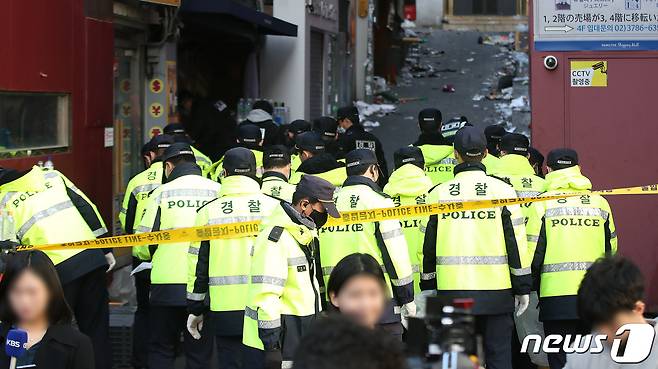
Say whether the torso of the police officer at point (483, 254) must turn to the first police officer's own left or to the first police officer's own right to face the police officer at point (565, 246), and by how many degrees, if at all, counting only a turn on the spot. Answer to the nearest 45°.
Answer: approximately 45° to the first police officer's own right

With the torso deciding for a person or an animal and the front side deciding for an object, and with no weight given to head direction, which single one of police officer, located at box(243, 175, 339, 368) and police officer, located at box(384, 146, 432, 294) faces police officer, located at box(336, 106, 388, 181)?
police officer, located at box(384, 146, 432, 294)

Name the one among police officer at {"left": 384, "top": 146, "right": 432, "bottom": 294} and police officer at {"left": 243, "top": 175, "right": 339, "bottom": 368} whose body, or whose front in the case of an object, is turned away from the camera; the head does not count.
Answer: police officer at {"left": 384, "top": 146, "right": 432, "bottom": 294}

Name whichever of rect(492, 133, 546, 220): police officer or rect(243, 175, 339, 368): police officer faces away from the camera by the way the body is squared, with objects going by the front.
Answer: rect(492, 133, 546, 220): police officer

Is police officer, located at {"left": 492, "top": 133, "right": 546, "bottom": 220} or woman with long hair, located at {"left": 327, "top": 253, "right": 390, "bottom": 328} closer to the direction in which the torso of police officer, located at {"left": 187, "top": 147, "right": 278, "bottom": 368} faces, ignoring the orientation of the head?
the police officer

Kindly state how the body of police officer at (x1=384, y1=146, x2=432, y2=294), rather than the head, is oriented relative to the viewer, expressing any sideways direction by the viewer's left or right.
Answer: facing away from the viewer

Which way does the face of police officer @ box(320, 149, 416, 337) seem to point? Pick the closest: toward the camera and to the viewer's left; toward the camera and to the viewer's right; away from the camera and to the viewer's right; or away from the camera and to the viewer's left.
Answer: away from the camera and to the viewer's right

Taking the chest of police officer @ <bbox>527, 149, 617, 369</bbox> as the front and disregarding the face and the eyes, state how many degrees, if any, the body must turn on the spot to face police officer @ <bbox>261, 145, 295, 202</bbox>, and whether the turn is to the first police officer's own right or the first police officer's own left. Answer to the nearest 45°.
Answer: approximately 90° to the first police officer's own left

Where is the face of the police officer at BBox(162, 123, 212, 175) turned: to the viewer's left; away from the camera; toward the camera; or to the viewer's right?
away from the camera

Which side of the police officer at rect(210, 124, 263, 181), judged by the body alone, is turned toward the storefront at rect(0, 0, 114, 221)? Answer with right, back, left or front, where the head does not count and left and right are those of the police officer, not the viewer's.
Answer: left

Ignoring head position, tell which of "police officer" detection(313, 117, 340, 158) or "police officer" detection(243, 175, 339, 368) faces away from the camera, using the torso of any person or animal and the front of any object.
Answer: "police officer" detection(313, 117, 340, 158)

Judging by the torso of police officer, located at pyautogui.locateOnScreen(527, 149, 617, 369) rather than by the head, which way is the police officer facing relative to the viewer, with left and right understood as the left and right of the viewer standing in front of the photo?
facing away from the viewer

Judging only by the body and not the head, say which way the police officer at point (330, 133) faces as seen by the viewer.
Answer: away from the camera

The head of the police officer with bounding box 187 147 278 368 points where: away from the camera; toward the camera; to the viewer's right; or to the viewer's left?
away from the camera

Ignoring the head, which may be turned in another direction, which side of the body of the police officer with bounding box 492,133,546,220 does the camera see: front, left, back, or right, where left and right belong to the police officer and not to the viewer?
back

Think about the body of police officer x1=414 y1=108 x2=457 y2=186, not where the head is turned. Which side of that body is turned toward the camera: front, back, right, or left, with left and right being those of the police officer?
back
